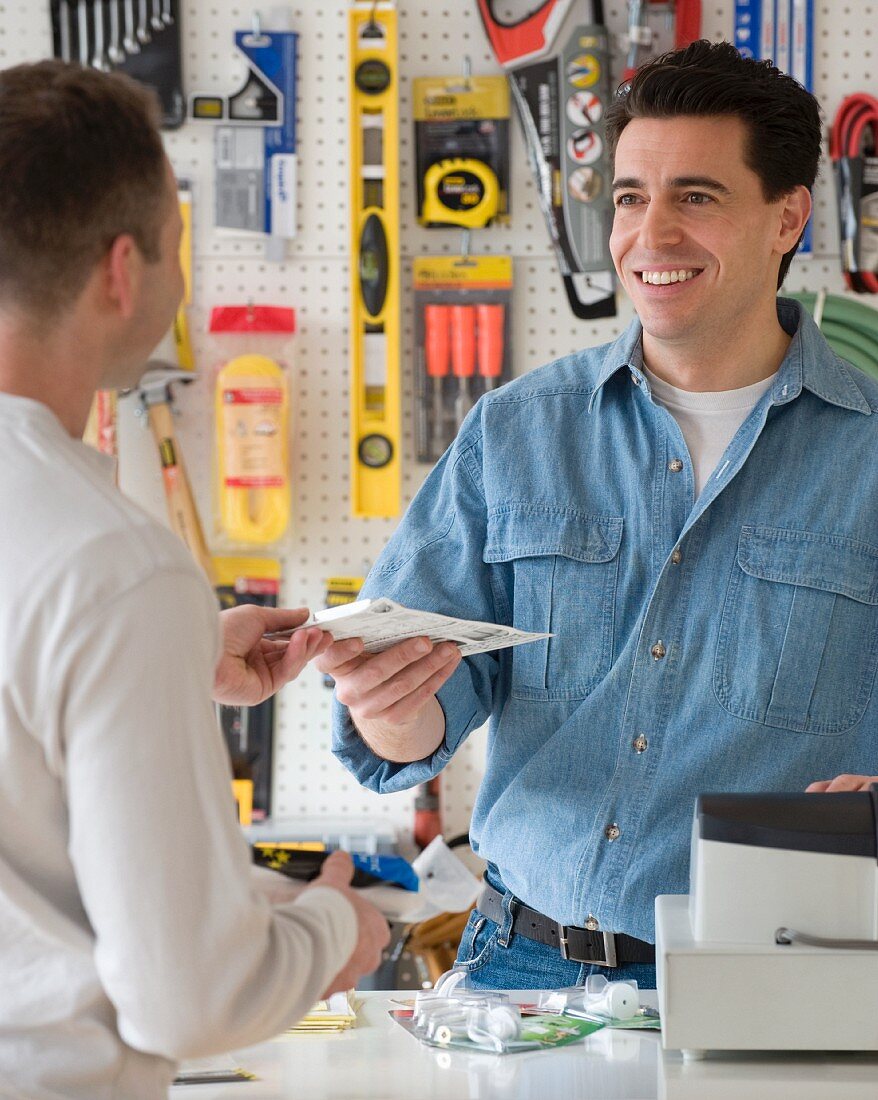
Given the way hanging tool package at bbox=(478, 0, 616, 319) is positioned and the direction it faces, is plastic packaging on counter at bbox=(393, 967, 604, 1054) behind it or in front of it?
in front

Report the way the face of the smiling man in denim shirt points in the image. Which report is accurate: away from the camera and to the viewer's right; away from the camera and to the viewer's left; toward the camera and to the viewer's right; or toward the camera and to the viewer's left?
toward the camera and to the viewer's left

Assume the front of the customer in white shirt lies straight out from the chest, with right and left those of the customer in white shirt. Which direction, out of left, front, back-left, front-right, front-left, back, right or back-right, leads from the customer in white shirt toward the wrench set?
front-left

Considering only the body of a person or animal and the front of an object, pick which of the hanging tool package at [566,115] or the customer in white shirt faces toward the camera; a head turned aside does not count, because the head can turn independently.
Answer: the hanging tool package

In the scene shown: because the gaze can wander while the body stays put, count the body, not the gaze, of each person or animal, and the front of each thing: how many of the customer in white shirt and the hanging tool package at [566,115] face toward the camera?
1

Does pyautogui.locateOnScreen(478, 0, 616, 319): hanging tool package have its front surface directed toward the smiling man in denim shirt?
yes

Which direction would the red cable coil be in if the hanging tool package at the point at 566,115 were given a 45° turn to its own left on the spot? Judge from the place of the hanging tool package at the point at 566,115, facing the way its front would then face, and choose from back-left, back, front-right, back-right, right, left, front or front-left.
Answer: front-left

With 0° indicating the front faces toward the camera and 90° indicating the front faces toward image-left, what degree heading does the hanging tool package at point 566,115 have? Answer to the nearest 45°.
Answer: approximately 0°

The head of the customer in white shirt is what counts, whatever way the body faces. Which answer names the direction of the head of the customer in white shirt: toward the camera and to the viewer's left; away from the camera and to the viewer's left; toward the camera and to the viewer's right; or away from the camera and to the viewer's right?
away from the camera and to the viewer's right

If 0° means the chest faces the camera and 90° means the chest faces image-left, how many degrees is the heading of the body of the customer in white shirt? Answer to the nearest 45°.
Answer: approximately 225°

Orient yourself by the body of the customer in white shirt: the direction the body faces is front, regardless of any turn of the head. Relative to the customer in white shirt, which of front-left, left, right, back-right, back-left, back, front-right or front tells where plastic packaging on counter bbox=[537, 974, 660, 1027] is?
front

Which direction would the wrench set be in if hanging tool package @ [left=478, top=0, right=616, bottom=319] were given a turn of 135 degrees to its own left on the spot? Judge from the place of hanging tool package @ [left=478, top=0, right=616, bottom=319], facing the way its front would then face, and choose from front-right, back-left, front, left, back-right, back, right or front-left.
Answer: back-left
